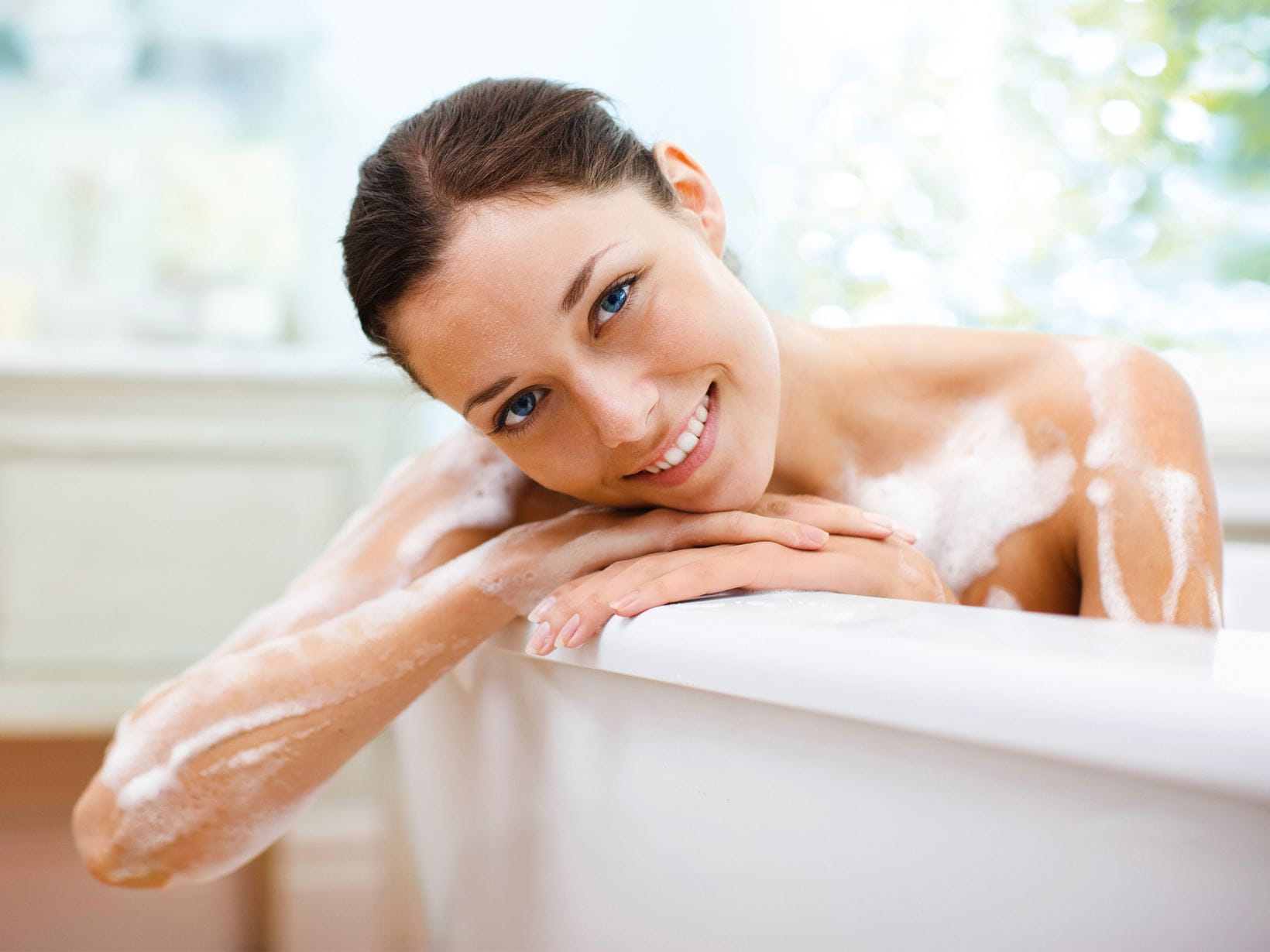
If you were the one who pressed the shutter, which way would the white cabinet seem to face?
facing the viewer

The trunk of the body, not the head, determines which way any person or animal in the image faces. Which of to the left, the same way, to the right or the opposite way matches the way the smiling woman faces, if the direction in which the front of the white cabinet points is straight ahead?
the same way

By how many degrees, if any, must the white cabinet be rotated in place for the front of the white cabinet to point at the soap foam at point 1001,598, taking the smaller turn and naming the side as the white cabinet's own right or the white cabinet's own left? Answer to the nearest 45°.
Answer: approximately 45° to the white cabinet's own left

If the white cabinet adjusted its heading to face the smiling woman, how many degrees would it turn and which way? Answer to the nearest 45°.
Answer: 0° — it already faces them

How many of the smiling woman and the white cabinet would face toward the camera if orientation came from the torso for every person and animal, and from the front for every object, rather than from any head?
2

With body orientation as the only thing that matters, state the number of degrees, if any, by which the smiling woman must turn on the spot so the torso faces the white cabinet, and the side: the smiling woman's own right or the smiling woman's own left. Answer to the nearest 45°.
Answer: approximately 135° to the smiling woman's own right

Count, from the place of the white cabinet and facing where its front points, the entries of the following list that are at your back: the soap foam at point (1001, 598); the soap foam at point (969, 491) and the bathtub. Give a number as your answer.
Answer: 0
